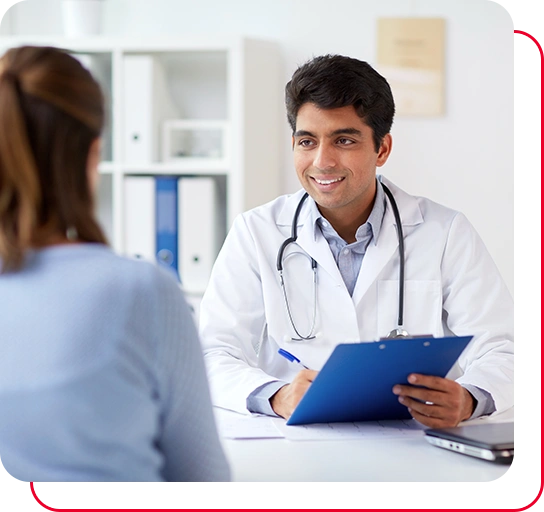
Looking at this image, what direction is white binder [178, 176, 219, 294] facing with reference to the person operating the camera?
facing the viewer

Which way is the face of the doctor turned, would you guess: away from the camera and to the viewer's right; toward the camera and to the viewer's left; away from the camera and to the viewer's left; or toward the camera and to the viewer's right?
toward the camera and to the viewer's left

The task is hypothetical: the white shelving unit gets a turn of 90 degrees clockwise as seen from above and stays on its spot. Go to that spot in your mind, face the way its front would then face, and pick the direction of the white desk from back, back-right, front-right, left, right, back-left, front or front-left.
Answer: left

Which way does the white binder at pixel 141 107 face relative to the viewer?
toward the camera

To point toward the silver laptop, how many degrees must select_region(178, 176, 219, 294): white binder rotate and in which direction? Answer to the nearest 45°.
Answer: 0° — it already faces it

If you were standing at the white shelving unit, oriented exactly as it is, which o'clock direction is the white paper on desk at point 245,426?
The white paper on desk is roughly at 12 o'clock from the white shelving unit.

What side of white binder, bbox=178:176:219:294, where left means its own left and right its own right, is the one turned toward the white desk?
front

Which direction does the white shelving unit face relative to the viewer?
toward the camera
